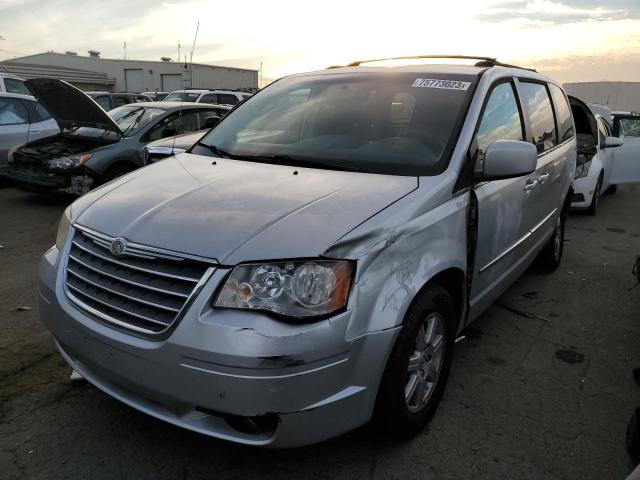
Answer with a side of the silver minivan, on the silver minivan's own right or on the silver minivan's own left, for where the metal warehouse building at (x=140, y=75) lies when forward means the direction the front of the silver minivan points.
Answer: on the silver minivan's own right

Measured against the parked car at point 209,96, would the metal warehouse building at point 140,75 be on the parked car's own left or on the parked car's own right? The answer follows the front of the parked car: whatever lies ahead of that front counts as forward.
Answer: on the parked car's own right

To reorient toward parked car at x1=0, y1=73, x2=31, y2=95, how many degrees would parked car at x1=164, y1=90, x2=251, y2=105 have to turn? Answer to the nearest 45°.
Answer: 0° — it already faces it

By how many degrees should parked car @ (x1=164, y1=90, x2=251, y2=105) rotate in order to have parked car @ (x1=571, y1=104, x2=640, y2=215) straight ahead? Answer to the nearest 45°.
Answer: approximately 90° to its left

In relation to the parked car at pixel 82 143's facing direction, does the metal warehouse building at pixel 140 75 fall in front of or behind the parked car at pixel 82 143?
behind

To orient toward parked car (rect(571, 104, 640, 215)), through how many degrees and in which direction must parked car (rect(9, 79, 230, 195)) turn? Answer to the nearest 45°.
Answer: approximately 135° to its left

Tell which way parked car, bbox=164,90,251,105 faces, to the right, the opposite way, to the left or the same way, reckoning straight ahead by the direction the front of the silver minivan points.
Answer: the same way

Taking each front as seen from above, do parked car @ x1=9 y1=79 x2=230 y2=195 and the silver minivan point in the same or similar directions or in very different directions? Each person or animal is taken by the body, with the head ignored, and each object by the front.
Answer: same or similar directions

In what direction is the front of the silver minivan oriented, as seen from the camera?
facing the viewer and to the left of the viewer

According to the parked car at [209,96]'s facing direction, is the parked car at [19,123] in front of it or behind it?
in front

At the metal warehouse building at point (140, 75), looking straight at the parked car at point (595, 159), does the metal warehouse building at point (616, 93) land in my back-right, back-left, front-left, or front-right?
front-left

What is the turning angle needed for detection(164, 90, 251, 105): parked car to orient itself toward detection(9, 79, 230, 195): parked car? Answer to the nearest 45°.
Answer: approximately 45° to its left
